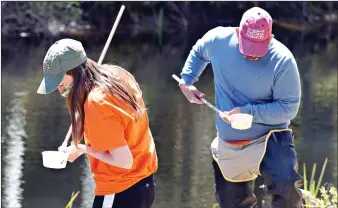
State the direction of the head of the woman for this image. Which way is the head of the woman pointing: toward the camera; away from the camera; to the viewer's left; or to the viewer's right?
to the viewer's left

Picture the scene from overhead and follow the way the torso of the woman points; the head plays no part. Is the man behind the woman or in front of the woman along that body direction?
behind

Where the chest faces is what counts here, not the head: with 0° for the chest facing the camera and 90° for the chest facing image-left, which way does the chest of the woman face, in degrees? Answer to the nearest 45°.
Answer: approximately 90°
